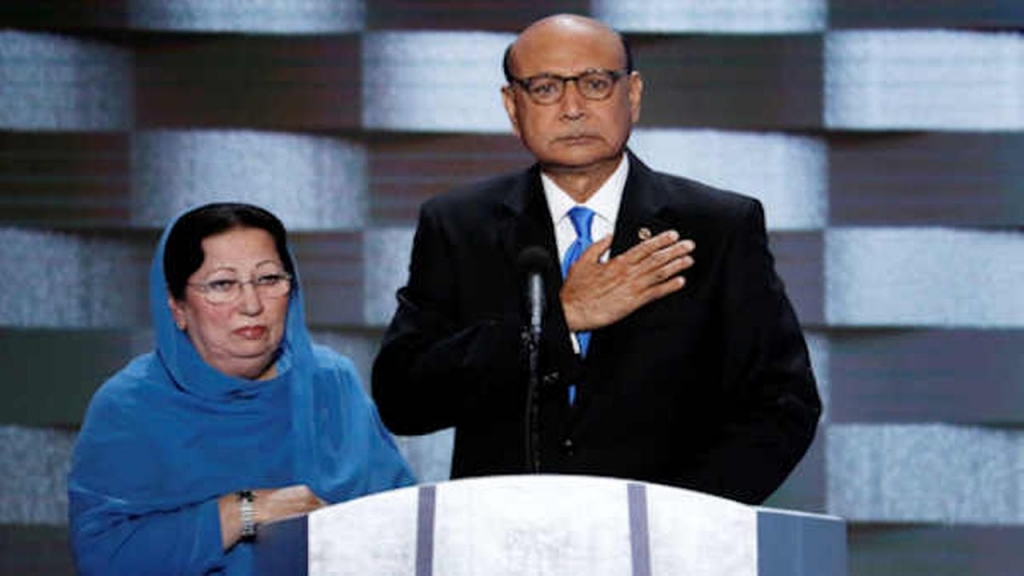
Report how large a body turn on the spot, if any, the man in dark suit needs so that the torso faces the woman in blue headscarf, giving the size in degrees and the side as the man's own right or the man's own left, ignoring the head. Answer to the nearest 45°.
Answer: approximately 90° to the man's own right

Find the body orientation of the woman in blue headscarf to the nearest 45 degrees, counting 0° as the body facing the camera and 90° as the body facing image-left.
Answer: approximately 315°

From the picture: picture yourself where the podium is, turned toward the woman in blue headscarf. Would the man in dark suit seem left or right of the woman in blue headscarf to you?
right

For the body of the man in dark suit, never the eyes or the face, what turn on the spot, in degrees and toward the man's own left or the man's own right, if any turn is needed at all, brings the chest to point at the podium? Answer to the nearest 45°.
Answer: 0° — they already face it
